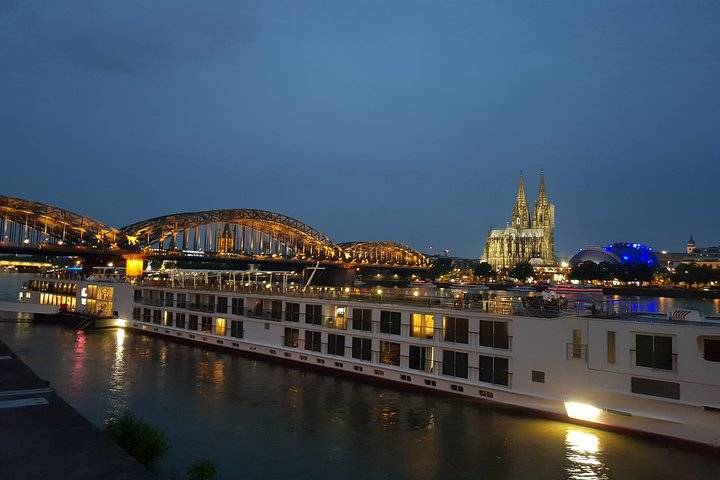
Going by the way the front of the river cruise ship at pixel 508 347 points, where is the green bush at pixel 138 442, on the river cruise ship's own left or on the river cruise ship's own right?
on the river cruise ship's own left

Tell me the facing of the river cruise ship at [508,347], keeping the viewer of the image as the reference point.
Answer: facing away from the viewer and to the left of the viewer
